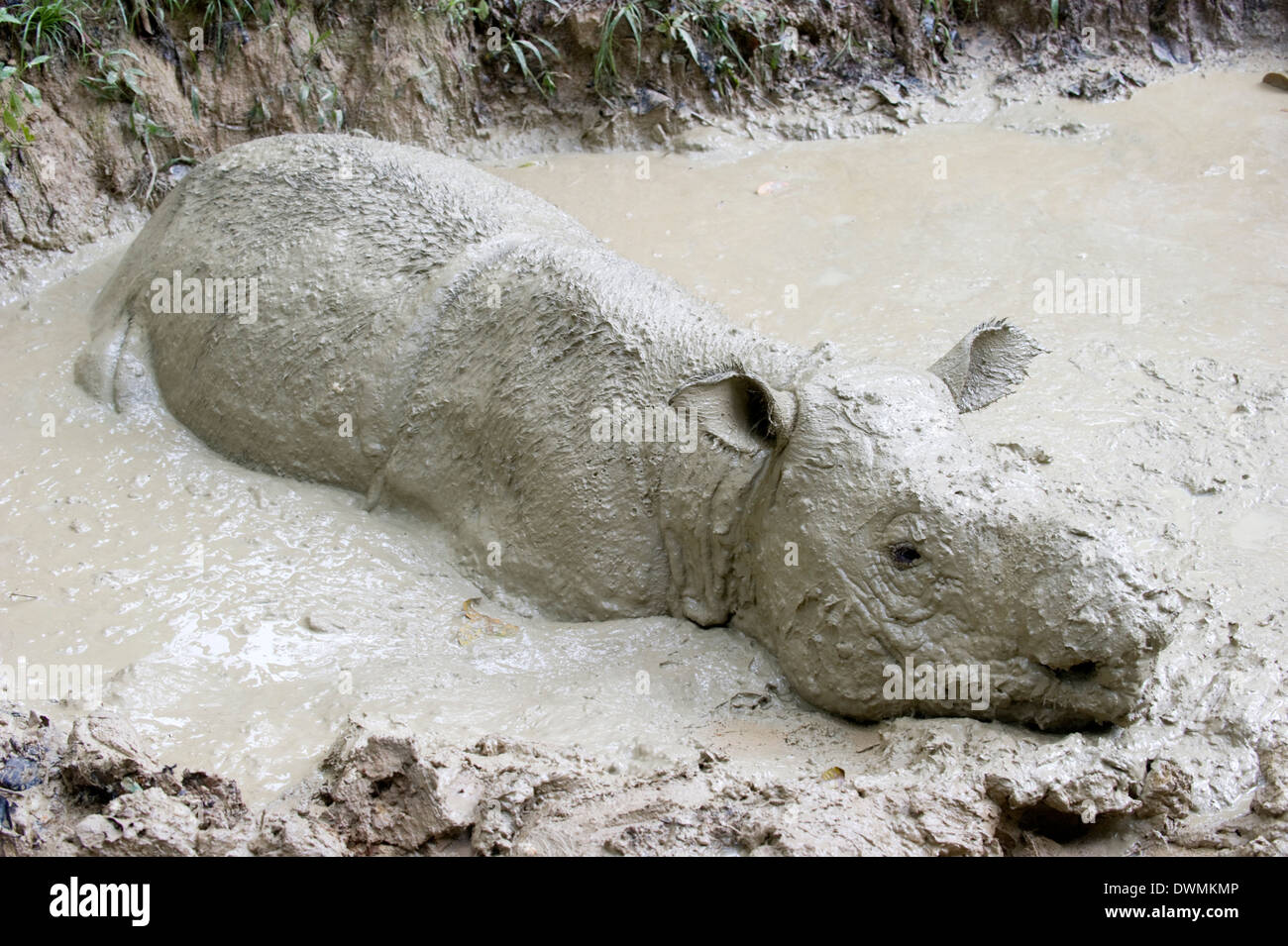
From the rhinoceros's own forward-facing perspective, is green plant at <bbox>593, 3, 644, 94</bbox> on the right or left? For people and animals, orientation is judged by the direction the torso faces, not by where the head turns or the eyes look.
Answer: on its left

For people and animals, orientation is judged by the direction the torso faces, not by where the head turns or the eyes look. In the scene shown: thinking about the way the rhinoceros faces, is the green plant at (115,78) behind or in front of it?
behind

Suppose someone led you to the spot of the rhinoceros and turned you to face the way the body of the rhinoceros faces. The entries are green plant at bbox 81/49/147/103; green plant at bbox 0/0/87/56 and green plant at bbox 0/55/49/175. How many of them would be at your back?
3

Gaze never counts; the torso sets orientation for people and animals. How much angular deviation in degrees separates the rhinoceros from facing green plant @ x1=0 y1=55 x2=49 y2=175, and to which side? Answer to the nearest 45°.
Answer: approximately 180°

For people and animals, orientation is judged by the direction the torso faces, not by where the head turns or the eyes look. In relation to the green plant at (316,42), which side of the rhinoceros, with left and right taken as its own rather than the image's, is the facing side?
back

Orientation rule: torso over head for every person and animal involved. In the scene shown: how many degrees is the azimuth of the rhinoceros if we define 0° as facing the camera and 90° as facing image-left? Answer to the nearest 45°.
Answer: approximately 315°

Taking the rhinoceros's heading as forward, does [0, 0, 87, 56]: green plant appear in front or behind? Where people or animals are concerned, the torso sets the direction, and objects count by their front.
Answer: behind

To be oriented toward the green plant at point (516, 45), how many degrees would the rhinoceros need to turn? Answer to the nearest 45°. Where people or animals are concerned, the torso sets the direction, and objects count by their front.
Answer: approximately 135° to its left

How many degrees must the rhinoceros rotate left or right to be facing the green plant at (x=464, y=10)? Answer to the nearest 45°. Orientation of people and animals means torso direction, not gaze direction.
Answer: approximately 135° to its left
